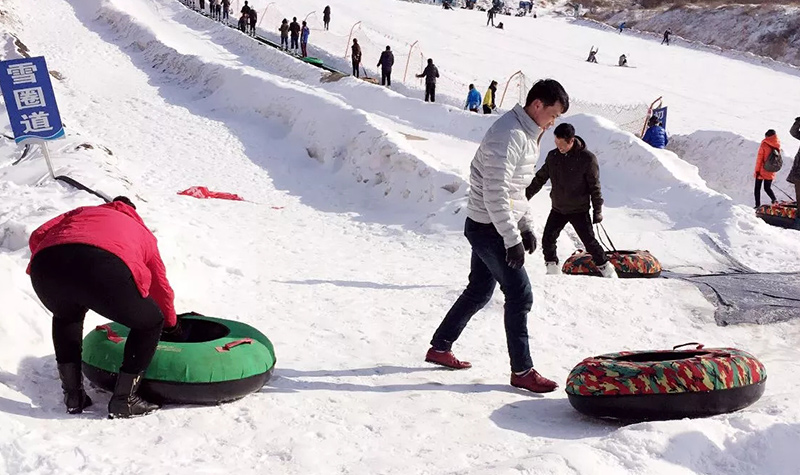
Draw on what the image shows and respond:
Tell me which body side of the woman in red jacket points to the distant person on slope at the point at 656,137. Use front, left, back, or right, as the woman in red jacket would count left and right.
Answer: front

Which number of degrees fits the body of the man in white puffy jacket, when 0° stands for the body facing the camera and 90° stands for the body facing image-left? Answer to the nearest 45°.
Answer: approximately 270°

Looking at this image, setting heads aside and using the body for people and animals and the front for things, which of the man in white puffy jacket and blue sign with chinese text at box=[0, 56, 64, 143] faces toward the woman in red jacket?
the blue sign with chinese text

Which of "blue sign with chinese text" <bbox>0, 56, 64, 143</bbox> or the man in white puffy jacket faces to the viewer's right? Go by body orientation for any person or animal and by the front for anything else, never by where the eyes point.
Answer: the man in white puffy jacket

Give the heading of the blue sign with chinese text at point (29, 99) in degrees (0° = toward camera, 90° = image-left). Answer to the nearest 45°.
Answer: approximately 0°

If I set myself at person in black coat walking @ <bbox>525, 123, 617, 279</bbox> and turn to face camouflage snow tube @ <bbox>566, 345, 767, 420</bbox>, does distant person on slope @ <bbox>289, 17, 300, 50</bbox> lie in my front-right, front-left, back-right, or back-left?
back-right

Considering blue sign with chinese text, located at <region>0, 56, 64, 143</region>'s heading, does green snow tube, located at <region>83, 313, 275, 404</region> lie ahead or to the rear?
ahead

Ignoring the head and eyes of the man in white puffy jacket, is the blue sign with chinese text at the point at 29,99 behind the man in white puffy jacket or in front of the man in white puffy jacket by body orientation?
behind

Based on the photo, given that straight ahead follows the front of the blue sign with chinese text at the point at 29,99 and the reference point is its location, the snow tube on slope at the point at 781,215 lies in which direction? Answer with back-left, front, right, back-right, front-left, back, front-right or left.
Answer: left

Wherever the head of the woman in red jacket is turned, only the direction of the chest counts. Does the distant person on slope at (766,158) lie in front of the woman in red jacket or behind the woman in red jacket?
in front

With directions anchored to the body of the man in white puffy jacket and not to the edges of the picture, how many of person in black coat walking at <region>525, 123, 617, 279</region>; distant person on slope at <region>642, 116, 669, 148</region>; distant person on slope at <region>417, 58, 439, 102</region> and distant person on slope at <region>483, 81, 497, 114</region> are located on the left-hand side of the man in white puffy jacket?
4

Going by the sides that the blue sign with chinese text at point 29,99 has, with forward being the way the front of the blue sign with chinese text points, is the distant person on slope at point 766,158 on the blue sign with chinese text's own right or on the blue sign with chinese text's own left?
on the blue sign with chinese text's own left

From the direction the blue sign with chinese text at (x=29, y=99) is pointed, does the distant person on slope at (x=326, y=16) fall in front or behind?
behind

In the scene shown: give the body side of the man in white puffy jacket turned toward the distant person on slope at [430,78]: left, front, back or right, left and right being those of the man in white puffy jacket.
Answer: left

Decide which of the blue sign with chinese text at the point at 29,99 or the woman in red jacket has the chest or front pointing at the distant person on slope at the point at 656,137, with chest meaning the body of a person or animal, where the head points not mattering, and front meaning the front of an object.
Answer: the woman in red jacket

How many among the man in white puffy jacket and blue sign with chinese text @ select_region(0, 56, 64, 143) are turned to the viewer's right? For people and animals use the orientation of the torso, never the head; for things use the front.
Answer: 1

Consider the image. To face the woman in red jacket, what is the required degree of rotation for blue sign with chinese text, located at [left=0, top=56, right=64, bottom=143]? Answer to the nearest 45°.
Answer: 0° — it already faces them

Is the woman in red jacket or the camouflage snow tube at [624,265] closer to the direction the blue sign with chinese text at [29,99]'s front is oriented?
the woman in red jacket
